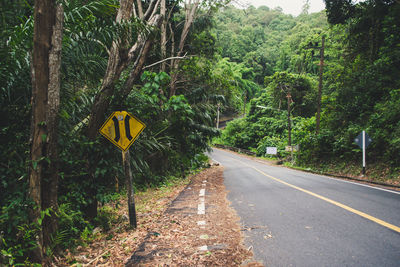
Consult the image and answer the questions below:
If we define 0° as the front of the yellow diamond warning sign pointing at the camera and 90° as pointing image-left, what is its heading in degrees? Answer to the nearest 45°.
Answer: approximately 0°

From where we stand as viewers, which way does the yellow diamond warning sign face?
facing the viewer
